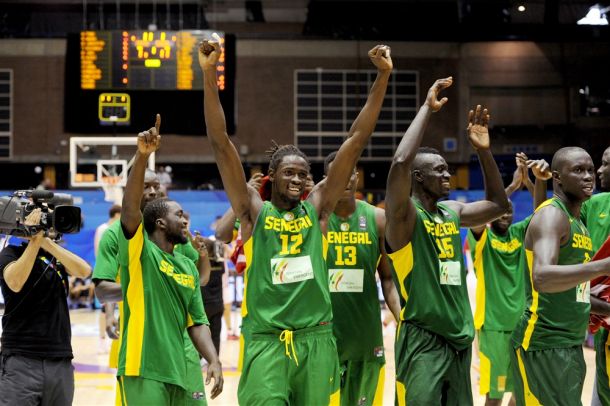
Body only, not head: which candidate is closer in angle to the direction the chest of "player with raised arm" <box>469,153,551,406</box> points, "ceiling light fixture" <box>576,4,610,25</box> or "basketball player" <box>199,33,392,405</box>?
the basketball player

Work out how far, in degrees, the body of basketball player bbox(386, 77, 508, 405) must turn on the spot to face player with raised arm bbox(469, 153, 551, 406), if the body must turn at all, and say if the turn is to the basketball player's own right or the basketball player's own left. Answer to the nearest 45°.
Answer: approximately 135° to the basketball player's own left

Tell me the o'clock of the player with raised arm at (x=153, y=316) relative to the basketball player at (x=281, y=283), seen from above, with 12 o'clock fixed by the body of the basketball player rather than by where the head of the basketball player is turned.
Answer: The player with raised arm is roughly at 4 o'clock from the basketball player.

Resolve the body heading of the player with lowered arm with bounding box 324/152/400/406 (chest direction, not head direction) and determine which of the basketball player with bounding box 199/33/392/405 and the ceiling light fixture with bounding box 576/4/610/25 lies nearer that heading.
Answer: the basketball player

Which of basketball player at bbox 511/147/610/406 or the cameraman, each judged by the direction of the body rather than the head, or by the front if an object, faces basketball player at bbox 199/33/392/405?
the cameraman

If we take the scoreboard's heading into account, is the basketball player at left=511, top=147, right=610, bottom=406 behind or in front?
in front

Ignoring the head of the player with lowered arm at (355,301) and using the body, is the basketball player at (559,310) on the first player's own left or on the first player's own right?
on the first player's own left

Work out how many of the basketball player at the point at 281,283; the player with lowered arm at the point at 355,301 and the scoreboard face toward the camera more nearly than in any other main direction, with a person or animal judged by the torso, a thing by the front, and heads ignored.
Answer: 3

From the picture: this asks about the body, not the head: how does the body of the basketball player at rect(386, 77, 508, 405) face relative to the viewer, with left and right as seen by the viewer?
facing the viewer and to the right of the viewer

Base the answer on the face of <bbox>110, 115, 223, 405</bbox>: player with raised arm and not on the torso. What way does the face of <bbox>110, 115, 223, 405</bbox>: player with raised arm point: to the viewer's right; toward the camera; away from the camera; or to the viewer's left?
to the viewer's right

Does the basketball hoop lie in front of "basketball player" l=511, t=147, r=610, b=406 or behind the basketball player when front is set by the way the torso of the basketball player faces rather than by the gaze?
behind
